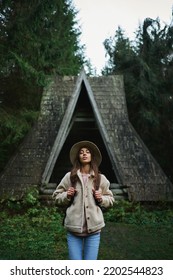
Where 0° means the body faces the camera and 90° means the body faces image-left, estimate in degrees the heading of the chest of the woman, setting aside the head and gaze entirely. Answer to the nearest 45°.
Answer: approximately 0°

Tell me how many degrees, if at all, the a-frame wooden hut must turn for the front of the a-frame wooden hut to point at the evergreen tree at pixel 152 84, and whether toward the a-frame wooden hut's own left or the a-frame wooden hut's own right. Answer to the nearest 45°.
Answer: approximately 135° to the a-frame wooden hut's own left

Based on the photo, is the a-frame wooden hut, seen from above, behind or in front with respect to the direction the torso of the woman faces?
behind

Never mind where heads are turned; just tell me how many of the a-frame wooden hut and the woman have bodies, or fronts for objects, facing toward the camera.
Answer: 2

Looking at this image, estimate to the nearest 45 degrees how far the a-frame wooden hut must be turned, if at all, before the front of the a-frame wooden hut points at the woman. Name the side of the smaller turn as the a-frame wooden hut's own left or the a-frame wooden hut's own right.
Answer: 0° — it already faces them

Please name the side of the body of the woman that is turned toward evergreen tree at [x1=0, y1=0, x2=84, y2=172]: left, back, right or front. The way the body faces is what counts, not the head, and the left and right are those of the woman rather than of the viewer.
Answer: back

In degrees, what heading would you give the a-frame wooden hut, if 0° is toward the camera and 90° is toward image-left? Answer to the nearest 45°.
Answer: approximately 0°
